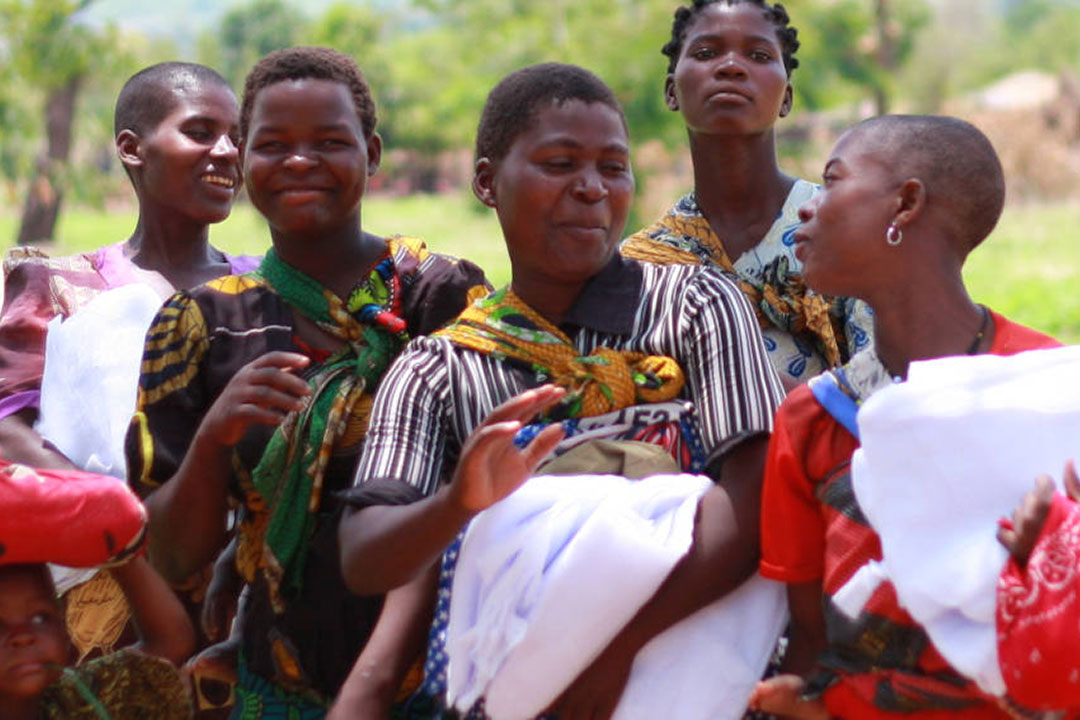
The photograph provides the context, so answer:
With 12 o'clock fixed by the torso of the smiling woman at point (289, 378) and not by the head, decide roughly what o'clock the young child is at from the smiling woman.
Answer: The young child is roughly at 2 o'clock from the smiling woman.

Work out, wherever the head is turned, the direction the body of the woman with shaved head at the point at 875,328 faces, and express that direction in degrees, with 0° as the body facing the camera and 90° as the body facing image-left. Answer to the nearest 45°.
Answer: approximately 45°

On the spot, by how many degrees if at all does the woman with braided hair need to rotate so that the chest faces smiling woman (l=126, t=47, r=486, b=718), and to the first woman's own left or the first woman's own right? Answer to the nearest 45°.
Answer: approximately 45° to the first woman's own right

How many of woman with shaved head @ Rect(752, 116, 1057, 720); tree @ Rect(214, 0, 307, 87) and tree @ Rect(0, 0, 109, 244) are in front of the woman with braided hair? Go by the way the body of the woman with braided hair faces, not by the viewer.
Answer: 1

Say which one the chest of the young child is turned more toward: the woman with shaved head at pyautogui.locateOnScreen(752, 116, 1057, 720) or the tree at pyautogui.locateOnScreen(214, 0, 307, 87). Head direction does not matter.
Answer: the woman with shaved head

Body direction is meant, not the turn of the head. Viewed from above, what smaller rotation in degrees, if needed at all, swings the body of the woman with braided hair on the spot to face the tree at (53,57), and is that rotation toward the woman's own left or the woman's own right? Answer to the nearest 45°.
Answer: approximately 135° to the woman's own right

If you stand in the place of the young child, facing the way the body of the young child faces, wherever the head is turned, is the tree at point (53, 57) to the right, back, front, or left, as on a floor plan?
back

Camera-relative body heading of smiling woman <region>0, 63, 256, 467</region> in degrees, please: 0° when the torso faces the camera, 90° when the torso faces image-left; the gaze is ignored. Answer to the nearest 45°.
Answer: approximately 315°

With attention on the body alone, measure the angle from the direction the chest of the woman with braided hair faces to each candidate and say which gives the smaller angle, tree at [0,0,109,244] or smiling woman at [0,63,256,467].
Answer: the smiling woman

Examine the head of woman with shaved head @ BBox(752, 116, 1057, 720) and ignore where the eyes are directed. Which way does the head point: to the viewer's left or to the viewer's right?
to the viewer's left

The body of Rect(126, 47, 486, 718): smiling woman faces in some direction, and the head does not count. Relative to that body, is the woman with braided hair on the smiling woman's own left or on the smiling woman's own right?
on the smiling woman's own left
